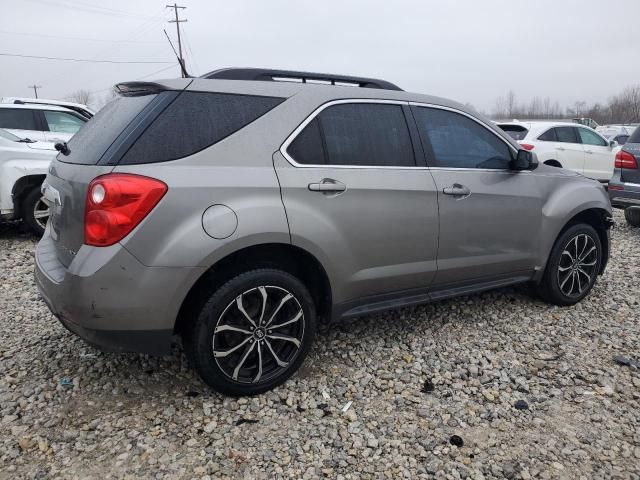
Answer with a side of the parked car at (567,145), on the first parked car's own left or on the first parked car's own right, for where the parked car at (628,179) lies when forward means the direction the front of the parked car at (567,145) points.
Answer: on the first parked car's own right

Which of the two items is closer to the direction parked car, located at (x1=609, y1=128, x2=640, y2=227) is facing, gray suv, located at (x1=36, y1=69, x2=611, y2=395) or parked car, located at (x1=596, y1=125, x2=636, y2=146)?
the parked car

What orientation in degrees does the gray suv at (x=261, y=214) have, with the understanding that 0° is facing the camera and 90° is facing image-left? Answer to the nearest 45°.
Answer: approximately 225°

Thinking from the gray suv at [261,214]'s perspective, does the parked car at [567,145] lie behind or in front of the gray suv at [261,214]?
in front

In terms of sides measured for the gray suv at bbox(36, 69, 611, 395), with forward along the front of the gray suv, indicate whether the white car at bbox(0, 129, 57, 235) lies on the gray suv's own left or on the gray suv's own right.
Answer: on the gray suv's own left

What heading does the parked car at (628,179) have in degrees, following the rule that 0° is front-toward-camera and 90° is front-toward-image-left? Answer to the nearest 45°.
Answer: approximately 225°

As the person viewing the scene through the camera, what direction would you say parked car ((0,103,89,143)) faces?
facing to the right of the viewer

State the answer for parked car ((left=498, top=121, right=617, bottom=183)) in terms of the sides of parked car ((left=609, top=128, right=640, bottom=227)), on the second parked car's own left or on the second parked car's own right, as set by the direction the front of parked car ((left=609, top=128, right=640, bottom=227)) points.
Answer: on the second parked car's own left

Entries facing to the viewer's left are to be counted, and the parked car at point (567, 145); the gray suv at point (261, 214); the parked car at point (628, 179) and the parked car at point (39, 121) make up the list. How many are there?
0

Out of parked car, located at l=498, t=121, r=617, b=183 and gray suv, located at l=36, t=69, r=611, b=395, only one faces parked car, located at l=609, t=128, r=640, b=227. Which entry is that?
the gray suv

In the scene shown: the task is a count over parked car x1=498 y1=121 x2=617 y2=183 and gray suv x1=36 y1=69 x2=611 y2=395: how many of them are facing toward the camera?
0

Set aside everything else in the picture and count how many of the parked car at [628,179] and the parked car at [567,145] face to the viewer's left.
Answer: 0

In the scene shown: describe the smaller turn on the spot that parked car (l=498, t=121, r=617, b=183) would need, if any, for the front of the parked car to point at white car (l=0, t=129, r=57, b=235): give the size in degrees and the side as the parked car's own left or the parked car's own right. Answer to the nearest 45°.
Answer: approximately 180°

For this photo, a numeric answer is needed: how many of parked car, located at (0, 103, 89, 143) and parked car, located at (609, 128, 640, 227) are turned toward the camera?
0
